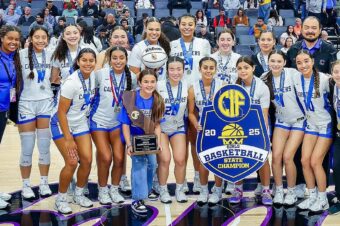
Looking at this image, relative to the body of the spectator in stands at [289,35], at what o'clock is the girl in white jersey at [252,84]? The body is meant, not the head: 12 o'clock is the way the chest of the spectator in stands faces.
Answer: The girl in white jersey is roughly at 12 o'clock from the spectator in stands.

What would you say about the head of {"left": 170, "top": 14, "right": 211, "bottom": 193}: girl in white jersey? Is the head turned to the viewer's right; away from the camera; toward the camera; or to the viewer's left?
toward the camera

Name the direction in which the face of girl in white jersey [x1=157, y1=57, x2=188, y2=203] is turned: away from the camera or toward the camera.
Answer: toward the camera

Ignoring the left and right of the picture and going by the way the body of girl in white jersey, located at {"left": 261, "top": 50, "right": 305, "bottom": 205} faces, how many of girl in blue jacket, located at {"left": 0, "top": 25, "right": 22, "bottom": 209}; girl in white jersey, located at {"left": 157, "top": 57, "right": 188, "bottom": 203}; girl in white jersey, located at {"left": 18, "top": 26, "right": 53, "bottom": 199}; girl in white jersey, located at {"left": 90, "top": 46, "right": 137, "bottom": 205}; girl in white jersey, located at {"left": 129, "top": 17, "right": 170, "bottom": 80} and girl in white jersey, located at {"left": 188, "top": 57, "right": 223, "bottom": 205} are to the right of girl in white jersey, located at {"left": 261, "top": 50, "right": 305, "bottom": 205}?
6

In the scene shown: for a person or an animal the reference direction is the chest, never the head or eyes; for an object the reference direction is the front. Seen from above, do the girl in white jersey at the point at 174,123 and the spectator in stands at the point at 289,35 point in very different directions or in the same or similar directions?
same or similar directions

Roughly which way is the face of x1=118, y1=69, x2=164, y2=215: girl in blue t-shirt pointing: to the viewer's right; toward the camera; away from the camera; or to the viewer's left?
toward the camera

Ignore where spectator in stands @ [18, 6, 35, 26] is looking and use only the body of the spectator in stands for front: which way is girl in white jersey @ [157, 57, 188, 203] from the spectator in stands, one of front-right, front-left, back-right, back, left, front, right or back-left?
front

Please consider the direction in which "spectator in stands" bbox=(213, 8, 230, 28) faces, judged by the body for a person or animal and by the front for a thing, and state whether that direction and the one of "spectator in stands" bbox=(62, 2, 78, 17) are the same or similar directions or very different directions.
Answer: same or similar directions

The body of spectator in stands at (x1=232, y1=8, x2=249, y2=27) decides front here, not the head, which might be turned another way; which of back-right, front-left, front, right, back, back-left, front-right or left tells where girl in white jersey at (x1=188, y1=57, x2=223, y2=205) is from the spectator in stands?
front

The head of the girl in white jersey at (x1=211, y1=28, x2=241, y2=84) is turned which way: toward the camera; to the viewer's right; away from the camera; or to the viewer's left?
toward the camera

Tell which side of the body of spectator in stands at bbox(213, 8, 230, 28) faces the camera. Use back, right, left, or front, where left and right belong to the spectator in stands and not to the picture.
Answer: front

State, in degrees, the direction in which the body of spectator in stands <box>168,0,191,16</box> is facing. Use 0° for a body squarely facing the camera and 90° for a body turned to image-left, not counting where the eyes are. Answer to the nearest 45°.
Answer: approximately 0°

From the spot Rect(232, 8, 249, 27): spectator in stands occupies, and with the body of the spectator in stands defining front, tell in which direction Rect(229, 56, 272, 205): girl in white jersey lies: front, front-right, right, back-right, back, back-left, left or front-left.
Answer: front

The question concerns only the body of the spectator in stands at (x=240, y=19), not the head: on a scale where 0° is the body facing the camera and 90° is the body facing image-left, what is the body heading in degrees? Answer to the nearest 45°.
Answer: approximately 0°

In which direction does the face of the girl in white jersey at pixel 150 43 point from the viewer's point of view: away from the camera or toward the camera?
toward the camera

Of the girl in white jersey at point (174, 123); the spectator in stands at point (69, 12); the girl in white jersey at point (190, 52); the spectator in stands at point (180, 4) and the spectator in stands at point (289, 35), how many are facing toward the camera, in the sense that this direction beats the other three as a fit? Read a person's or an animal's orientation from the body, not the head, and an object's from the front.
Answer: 5

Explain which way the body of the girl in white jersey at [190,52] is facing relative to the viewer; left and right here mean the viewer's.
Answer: facing the viewer

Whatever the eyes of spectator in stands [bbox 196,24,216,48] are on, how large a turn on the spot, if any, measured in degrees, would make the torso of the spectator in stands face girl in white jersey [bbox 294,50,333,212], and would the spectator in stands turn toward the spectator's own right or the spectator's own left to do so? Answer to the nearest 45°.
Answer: approximately 45° to the spectator's own left

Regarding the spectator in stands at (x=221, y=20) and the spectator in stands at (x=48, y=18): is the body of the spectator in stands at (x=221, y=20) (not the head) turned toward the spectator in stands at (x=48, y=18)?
no
